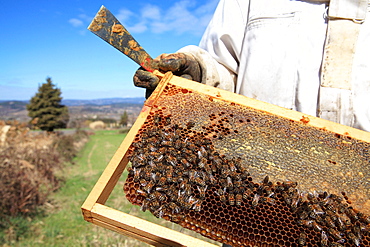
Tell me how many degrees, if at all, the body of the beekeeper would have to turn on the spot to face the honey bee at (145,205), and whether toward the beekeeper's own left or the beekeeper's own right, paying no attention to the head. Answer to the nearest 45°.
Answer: approximately 45° to the beekeeper's own right

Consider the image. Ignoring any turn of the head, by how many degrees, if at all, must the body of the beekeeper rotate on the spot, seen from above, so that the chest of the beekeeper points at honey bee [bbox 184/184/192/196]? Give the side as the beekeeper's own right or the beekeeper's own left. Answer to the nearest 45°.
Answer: approximately 45° to the beekeeper's own right

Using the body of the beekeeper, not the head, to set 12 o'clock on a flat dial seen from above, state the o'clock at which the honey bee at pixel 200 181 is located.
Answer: The honey bee is roughly at 1 o'clock from the beekeeper.

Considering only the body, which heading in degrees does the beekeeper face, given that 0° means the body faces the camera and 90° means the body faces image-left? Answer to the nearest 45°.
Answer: approximately 0°

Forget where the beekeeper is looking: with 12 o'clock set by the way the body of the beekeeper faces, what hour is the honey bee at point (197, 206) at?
The honey bee is roughly at 1 o'clock from the beekeeper.

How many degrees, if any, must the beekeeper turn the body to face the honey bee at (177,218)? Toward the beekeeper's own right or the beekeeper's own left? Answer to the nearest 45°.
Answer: approximately 45° to the beekeeper's own right

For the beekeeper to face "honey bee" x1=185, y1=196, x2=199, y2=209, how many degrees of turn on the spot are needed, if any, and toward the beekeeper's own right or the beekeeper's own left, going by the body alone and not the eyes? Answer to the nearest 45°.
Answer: approximately 45° to the beekeeper's own right

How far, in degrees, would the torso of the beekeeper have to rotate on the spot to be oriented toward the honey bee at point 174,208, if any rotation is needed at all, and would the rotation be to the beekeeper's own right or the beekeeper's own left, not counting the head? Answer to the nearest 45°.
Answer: approximately 45° to the beekeeper's own right

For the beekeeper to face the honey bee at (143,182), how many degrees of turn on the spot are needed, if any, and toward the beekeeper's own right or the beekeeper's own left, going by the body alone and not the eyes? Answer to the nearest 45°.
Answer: approximately 45° to the beekeeper's own right
